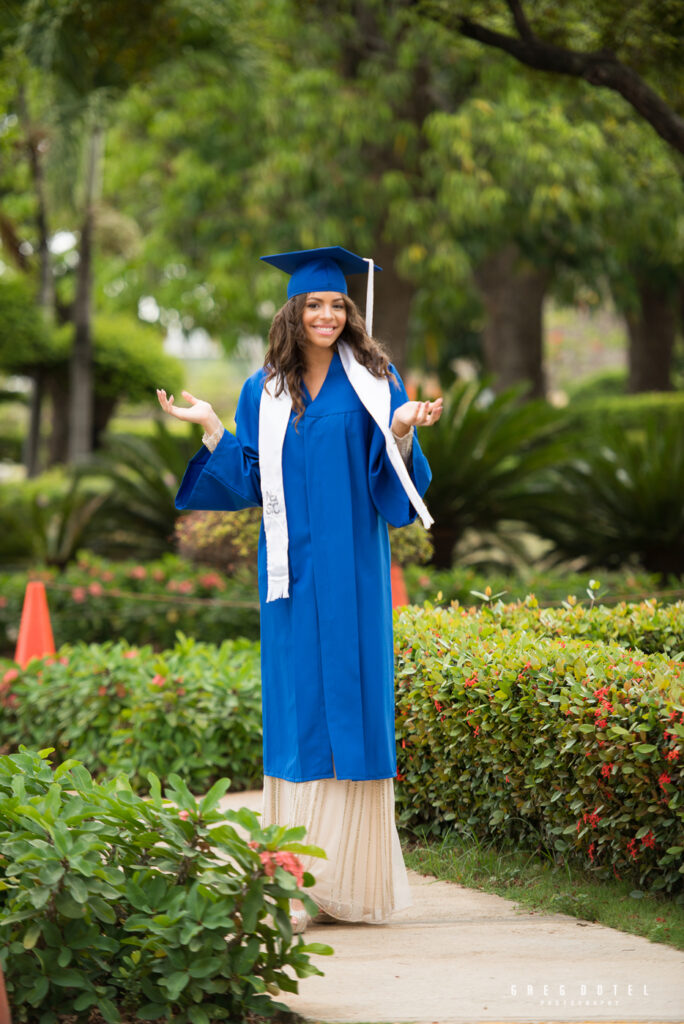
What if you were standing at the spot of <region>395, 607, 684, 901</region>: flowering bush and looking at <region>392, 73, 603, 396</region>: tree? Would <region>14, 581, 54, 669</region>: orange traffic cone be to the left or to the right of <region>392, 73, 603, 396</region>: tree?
left

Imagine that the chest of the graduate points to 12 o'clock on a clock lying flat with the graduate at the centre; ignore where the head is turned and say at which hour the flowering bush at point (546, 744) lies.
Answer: The flowering bush is roughly at 8 o'clock from the graduate.

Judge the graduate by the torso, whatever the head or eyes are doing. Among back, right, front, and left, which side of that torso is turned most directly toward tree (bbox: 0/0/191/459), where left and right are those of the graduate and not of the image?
back

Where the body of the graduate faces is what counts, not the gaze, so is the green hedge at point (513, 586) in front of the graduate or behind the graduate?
behind

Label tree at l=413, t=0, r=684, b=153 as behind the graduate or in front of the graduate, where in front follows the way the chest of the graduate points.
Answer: behind

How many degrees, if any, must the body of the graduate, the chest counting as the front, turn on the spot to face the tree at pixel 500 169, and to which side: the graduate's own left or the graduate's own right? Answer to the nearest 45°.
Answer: approximately 180°

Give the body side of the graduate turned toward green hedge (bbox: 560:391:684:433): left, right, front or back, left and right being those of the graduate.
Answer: back

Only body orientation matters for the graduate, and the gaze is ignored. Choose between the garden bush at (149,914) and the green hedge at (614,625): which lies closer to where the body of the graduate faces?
the garden bush

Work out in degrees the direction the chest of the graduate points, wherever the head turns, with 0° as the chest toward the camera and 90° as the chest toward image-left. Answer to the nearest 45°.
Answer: approximately 0°

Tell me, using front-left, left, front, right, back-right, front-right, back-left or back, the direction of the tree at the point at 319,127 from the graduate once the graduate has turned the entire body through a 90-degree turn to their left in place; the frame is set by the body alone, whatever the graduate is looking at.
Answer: left
